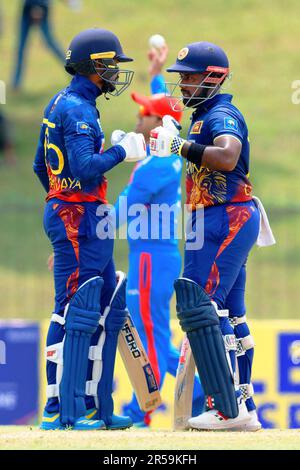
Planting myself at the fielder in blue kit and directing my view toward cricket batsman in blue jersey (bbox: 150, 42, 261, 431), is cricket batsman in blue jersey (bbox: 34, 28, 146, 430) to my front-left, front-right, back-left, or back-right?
front-right

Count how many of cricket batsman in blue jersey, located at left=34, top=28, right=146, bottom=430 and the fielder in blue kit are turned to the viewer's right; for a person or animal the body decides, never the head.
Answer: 1

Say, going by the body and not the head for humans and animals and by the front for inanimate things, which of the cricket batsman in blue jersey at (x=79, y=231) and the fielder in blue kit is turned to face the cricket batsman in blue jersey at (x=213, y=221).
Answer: the cricket batsman in blue jersey at (x=79, y=231)

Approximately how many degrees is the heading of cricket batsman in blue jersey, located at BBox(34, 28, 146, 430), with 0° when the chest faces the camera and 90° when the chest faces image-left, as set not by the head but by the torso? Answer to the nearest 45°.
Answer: approximately 270°

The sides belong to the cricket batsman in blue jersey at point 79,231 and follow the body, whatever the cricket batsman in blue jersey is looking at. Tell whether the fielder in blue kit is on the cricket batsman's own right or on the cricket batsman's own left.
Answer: on the cricket batsman's own left

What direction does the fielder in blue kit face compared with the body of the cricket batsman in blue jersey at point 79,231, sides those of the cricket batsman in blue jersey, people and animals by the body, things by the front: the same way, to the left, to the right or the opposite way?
the opposite way

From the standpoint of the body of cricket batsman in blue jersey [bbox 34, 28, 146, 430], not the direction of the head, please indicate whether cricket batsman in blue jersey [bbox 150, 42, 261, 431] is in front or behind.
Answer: in front

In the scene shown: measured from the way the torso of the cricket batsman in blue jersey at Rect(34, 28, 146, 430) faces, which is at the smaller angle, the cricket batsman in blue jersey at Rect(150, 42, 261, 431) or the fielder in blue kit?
the cricket batsman in blue jersey
